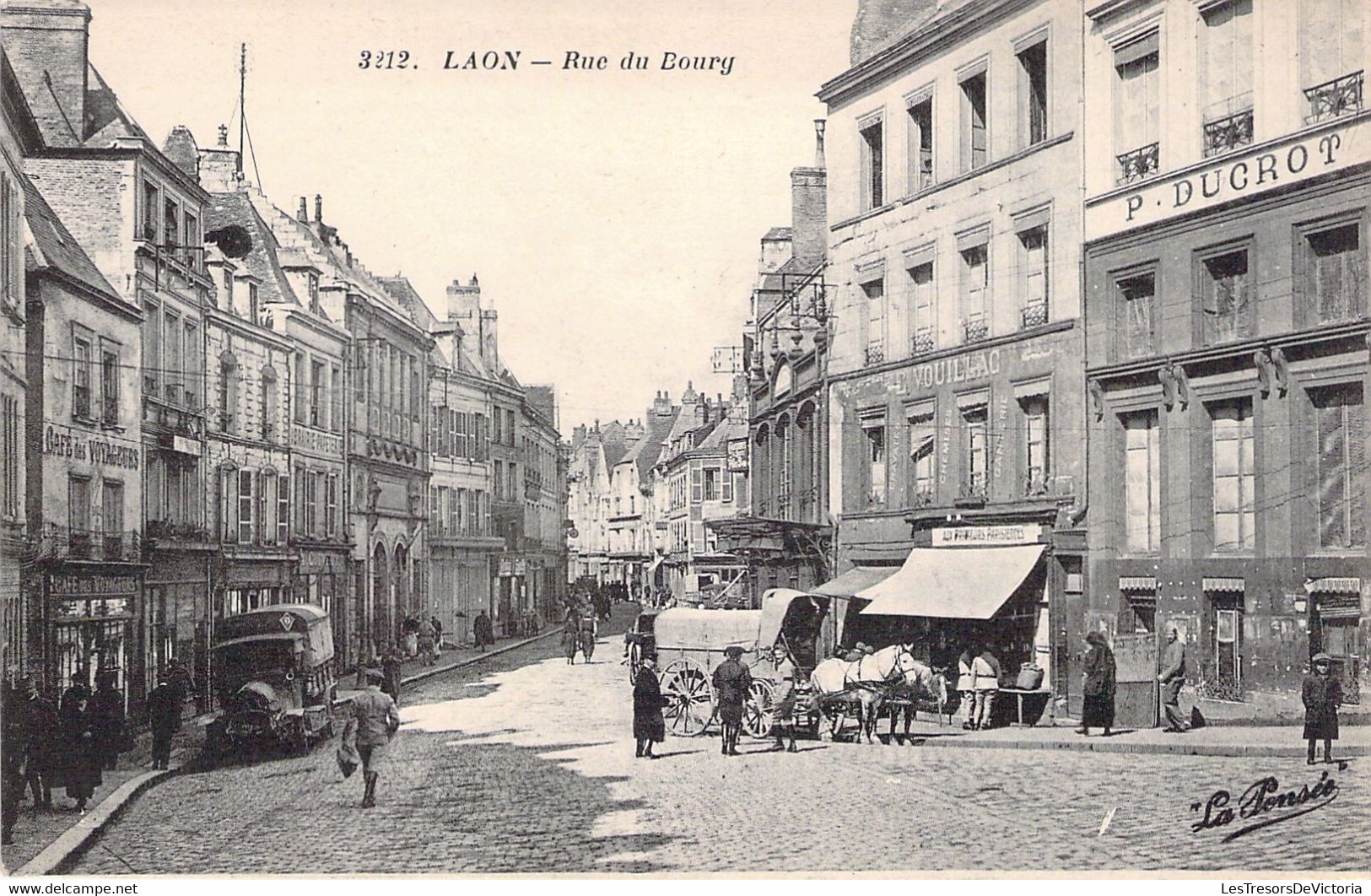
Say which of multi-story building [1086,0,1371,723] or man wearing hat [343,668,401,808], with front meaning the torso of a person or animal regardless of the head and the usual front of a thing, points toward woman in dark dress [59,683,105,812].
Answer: the multi-story building

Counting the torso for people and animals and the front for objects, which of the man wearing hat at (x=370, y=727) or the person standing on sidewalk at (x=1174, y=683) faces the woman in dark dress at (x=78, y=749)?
the person standing on sidewalk

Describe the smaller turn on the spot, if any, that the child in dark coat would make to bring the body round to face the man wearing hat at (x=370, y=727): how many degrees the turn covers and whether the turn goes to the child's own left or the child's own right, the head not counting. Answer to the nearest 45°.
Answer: approximately 90° to the child's own right

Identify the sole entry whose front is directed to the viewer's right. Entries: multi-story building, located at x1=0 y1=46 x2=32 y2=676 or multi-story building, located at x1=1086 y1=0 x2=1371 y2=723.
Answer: multi-story building, located at x1=0 y1=46 x2=32 y2=676

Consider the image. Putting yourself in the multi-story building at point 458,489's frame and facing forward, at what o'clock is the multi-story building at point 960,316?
the multi-story building at point 960,316 is roughly at 1 o'clock from the multi-story building at point 458,489.

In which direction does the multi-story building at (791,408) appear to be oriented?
to the viewer's left

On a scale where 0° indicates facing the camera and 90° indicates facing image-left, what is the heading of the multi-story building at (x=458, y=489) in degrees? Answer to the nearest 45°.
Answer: approximately 315°

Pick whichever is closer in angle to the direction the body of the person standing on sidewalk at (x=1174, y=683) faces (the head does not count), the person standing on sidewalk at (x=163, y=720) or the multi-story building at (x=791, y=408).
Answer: the person standing on sidewalk
